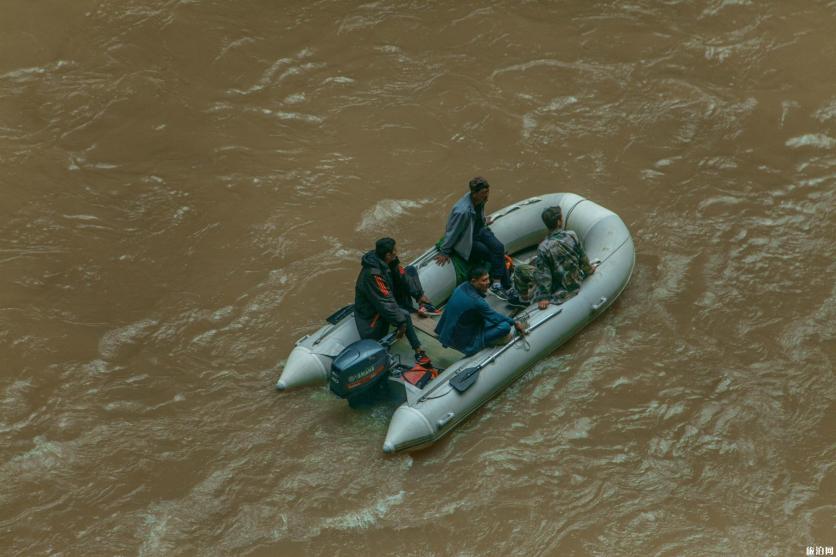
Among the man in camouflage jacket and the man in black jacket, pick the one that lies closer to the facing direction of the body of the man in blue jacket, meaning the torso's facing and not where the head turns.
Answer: the man in camouflage jacket

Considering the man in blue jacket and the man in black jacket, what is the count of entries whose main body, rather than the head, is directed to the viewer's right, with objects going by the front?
2

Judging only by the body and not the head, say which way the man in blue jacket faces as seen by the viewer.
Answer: to the viewer's right

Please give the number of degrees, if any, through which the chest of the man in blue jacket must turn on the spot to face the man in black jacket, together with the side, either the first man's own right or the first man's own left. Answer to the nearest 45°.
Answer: approximately 180°

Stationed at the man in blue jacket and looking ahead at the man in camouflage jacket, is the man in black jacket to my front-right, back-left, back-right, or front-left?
back-left

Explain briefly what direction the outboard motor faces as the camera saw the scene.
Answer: facing away from the viewer and to the right of the viewer

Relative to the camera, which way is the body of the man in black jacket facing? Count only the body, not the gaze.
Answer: to the viewer's right

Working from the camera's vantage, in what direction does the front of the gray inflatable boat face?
facing away from the viewer and to the right of the viewer

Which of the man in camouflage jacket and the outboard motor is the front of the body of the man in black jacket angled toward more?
the man in camouflage jacket

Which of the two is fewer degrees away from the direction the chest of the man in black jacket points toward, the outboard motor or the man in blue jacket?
the man in blue jacket

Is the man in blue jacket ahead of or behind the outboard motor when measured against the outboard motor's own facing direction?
ahead

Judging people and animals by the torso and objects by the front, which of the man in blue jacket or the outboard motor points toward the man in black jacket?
the outboard motor

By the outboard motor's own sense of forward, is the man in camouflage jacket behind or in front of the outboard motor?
in front
